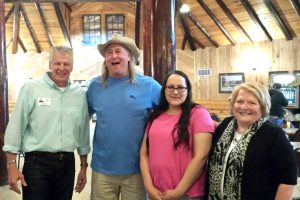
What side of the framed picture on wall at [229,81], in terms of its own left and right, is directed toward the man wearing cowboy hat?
front

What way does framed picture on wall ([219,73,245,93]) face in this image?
toward the camera

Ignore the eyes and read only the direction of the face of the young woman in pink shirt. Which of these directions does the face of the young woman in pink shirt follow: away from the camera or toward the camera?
toward the camera

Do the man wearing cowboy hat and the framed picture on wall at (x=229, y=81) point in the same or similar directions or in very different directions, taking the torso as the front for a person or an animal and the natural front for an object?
same or similar directions

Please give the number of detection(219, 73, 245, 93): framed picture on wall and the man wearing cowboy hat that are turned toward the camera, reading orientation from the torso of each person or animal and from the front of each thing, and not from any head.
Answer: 2

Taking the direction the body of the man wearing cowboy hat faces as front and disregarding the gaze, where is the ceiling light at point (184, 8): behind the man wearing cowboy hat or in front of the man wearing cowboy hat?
behind

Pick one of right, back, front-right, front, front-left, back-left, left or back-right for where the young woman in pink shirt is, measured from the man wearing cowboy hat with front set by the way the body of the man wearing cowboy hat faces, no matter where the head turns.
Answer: front-left

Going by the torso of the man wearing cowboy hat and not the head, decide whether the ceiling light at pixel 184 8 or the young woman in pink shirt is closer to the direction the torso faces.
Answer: the young woman in pink shirt

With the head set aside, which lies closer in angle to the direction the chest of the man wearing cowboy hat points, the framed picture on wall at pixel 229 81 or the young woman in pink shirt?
the young woman in pink shirt

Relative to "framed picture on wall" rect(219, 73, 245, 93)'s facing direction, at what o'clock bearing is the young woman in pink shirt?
The young woman in pink shirt is roughly at 12 o'clock from the framed picture on wall.

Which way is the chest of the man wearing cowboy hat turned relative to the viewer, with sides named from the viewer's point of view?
facing the viewer

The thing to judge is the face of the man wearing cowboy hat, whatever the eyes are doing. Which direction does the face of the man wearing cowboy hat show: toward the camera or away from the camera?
toward the camera
